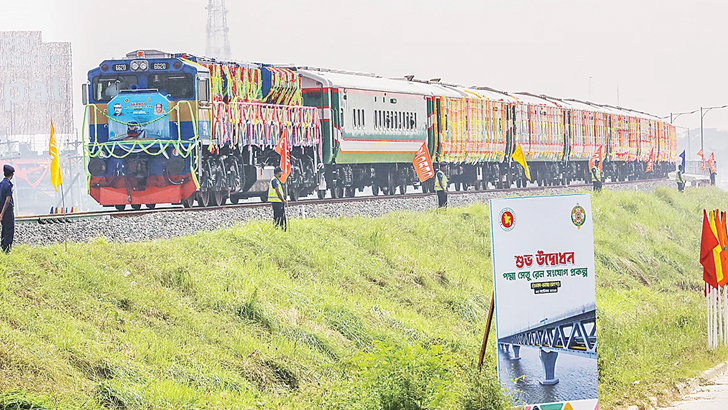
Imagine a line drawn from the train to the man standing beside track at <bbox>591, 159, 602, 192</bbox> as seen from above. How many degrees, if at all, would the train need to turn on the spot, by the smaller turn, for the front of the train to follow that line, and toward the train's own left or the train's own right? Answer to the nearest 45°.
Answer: approximately 180°

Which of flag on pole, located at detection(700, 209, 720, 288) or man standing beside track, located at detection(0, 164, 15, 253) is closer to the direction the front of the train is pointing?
the man standing beside track

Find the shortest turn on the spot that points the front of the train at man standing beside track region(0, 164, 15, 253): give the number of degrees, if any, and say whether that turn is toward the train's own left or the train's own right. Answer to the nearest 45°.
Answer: approximately 45° to the train's own left

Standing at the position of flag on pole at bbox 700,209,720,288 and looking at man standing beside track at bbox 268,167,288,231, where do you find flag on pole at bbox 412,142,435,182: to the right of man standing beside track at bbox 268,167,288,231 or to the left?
right

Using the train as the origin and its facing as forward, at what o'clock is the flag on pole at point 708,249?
The flag on pole is roughly at 9 o'clock from the train.

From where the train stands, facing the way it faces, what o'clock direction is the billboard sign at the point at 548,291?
The billboard sign is roughly at 10 o'clock from the train.

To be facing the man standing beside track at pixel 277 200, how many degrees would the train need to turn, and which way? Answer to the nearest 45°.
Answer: approximately 45° to its left

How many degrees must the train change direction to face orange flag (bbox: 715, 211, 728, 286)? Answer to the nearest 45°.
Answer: approximately 90° to its left

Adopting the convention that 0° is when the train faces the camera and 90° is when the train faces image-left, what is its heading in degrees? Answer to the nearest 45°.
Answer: approximately 45°

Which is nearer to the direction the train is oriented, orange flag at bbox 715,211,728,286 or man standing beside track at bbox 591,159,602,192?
the orange flag
